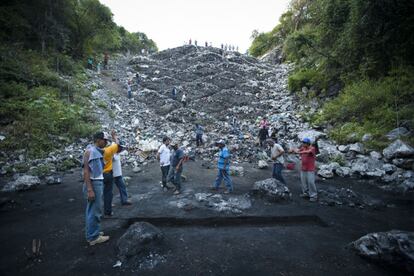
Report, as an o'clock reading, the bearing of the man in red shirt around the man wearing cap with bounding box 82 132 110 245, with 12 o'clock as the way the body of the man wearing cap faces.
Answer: The man in red shirt is roughly at 12 o'clock from the man wearing cap.

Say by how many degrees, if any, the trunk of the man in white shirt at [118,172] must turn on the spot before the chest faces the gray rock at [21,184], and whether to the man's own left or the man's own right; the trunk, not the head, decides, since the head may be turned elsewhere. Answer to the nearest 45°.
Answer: approximately 135° to the man's own left

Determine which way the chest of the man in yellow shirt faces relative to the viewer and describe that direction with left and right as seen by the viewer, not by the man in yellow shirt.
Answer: facing to the right of the viewer

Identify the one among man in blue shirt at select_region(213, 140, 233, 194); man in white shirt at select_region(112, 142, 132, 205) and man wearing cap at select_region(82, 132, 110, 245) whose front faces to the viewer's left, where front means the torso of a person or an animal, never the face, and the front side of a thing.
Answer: the man in blue shirt

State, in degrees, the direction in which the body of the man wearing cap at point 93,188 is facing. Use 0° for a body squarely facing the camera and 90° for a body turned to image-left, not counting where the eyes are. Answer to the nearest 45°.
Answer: approximately 270°

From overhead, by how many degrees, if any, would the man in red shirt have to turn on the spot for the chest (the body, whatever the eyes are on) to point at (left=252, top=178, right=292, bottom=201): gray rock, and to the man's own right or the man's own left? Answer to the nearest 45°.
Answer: approximately 45° to the man's own right

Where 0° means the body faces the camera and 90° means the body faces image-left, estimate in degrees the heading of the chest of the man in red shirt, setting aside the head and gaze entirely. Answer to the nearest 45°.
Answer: approximately 45°
